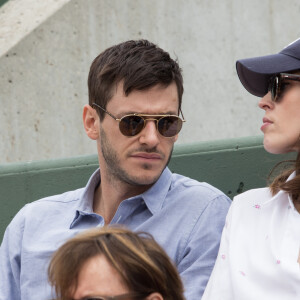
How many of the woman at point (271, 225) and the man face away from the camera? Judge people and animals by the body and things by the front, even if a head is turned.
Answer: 0

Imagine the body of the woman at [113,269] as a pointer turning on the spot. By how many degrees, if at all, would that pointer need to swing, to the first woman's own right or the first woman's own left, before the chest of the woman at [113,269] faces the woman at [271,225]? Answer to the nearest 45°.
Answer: approximately 180°

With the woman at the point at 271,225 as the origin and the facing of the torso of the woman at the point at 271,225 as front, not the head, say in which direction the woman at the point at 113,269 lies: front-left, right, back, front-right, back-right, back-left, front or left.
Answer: front

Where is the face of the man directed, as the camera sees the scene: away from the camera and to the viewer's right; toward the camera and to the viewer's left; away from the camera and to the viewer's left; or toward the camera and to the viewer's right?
toward the camera and to the viewer's right

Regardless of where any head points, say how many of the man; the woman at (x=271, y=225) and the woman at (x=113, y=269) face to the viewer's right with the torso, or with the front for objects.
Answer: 0

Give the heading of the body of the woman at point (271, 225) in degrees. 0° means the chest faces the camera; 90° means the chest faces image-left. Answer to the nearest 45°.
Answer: approximately 45°

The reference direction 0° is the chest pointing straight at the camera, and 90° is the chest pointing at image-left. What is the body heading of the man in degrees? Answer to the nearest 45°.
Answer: approximately 0°

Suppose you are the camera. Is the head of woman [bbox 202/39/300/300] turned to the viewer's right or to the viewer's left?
to the viewer's left

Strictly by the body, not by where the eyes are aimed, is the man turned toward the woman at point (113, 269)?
yes

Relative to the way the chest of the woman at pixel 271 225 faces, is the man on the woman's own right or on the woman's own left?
on the woman's own right
